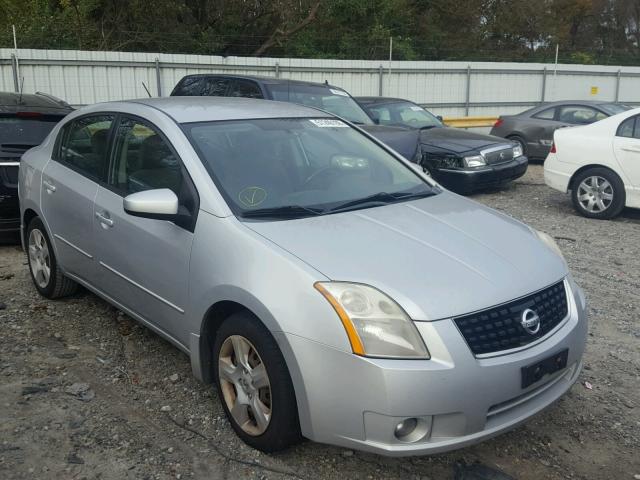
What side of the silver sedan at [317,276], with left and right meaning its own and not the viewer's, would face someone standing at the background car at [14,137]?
back

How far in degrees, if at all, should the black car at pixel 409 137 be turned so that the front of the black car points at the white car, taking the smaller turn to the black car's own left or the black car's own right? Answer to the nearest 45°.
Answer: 0° — it already faces it

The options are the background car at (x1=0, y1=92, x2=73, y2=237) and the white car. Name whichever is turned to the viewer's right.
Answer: the white car

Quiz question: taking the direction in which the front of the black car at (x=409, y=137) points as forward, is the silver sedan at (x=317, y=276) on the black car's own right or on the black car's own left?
on the black car's own right

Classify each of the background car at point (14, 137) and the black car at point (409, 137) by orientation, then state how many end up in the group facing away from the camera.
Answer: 1

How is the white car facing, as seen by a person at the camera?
facing to the right of the viewer

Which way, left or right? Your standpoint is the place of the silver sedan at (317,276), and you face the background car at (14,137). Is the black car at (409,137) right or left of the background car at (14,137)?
right

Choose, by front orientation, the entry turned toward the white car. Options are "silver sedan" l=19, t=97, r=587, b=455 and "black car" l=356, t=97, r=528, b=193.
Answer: the black car

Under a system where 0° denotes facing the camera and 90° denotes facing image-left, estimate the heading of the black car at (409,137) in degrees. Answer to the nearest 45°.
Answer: approximately 315°

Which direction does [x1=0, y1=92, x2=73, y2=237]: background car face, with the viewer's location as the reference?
facing away from the viewer

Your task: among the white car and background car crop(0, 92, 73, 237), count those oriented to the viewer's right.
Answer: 1

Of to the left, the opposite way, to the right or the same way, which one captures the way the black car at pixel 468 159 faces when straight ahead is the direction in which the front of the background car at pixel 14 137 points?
the opposite way

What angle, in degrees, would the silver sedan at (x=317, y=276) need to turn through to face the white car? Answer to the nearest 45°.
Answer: approximately 90° to its left
